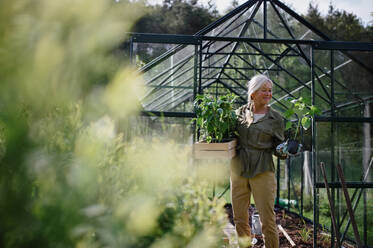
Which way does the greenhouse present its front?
toward the camera

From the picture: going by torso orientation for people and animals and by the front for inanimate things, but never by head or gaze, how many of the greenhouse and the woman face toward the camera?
2

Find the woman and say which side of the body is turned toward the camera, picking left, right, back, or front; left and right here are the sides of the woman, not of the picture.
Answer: front
